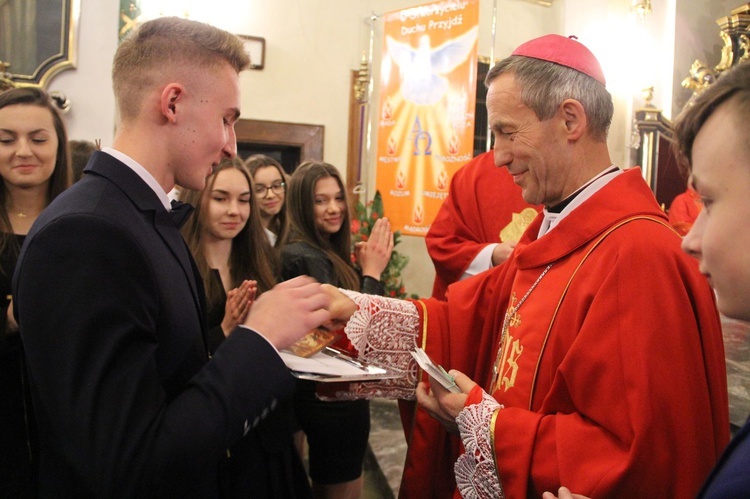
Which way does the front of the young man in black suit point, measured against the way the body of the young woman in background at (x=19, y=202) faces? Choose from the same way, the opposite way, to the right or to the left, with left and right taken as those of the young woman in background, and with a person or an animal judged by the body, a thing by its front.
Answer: to the left

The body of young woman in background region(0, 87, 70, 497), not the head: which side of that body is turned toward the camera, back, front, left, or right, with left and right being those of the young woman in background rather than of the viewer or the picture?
front

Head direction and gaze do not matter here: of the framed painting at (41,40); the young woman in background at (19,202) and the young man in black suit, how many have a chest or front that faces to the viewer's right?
1

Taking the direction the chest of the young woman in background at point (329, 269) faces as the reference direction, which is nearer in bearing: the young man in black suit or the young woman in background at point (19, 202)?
the young man in black suit

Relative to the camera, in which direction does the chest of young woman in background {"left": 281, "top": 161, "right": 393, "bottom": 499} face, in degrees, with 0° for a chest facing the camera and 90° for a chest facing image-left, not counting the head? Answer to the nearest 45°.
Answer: approximately 315°

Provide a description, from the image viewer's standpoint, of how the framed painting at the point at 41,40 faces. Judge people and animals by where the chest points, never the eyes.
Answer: facing the viewer

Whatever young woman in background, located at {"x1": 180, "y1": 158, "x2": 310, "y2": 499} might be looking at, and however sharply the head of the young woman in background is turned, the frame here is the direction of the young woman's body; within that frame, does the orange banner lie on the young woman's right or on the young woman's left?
on the young woman's left

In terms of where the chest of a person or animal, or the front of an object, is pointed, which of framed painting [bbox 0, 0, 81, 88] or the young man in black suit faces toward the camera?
the framed painting

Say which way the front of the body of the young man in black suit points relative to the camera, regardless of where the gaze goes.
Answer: to the viewer's right

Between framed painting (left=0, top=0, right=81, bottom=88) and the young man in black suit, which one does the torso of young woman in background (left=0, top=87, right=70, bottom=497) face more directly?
the young man in black suit

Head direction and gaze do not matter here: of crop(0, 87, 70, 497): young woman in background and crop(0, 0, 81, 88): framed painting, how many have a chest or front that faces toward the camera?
2

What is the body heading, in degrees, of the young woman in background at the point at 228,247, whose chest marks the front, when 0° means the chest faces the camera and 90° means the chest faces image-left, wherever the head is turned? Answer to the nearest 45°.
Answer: approximately 315°
